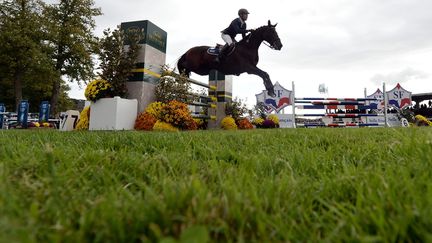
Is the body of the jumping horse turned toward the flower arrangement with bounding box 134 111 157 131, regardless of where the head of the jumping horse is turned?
no

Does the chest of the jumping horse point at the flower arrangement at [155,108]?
no

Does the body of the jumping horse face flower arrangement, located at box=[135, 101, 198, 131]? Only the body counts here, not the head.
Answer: no

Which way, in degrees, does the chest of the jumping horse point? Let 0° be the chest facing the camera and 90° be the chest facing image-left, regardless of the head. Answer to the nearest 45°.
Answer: approximately 270°

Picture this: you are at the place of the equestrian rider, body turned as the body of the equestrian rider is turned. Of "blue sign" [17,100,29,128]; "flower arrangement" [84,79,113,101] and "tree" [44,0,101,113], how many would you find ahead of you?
0

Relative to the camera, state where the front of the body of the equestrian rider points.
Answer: to the viewer's right
